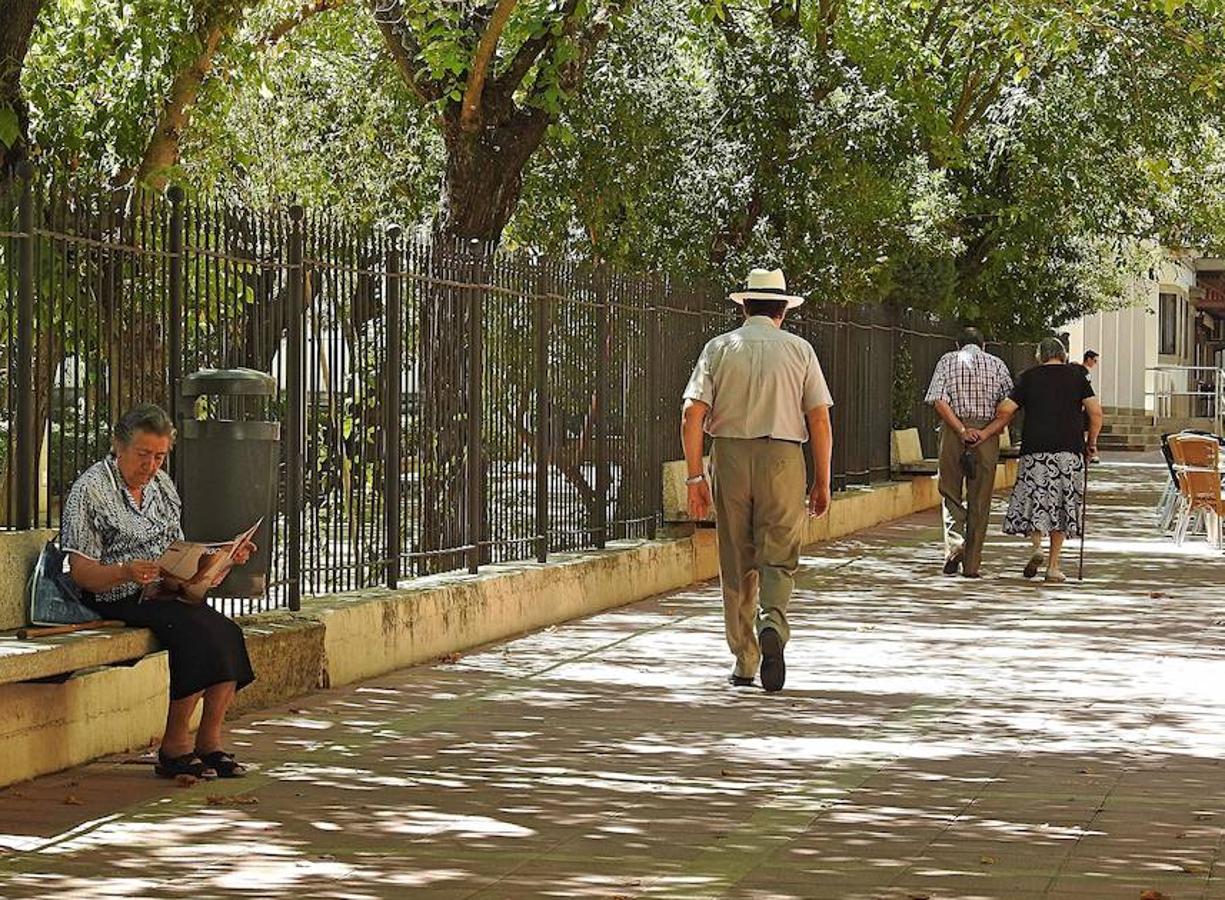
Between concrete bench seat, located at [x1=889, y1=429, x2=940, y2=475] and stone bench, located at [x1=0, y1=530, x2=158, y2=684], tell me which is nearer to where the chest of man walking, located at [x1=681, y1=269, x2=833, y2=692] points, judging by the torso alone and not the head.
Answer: the concrete bench seat

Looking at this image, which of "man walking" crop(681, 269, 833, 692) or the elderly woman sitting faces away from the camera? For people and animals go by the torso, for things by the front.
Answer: the man walking

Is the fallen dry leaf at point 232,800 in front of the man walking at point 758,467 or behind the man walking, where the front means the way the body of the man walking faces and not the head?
behind

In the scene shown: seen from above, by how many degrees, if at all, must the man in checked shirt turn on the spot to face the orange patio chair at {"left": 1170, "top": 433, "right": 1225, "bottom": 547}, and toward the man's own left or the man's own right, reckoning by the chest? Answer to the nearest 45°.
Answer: approximately 45° to the man's own right

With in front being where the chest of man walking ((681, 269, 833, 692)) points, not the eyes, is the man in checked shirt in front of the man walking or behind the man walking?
in front

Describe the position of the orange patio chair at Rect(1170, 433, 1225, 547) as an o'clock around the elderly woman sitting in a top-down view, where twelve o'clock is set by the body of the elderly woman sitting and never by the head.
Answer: The orange patio chair is roughly at 9 o'clock from the elderly woman sitting.

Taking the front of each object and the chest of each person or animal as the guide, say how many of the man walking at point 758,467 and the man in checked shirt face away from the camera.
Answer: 2

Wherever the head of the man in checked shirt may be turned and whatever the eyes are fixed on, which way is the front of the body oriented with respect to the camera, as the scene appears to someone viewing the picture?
away from the camera

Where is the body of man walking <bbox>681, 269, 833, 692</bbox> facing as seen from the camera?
away from the camera

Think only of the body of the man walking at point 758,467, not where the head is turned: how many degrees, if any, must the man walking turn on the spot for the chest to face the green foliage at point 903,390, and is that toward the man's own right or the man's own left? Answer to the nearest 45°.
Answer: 0° — they already face it

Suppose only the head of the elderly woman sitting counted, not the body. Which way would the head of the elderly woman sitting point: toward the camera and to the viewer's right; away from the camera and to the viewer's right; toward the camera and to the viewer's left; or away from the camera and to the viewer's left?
toward the camera and to the viewer's right

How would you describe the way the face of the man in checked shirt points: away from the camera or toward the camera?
away from the camera

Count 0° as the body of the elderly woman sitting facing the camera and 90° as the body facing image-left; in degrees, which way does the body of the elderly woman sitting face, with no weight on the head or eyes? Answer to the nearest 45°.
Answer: approximately 315°

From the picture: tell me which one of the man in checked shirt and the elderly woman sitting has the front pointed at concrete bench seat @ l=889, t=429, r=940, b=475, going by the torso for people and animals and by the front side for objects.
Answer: the man in checked shirt

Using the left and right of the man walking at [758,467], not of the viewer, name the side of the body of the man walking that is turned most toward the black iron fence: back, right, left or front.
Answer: left
